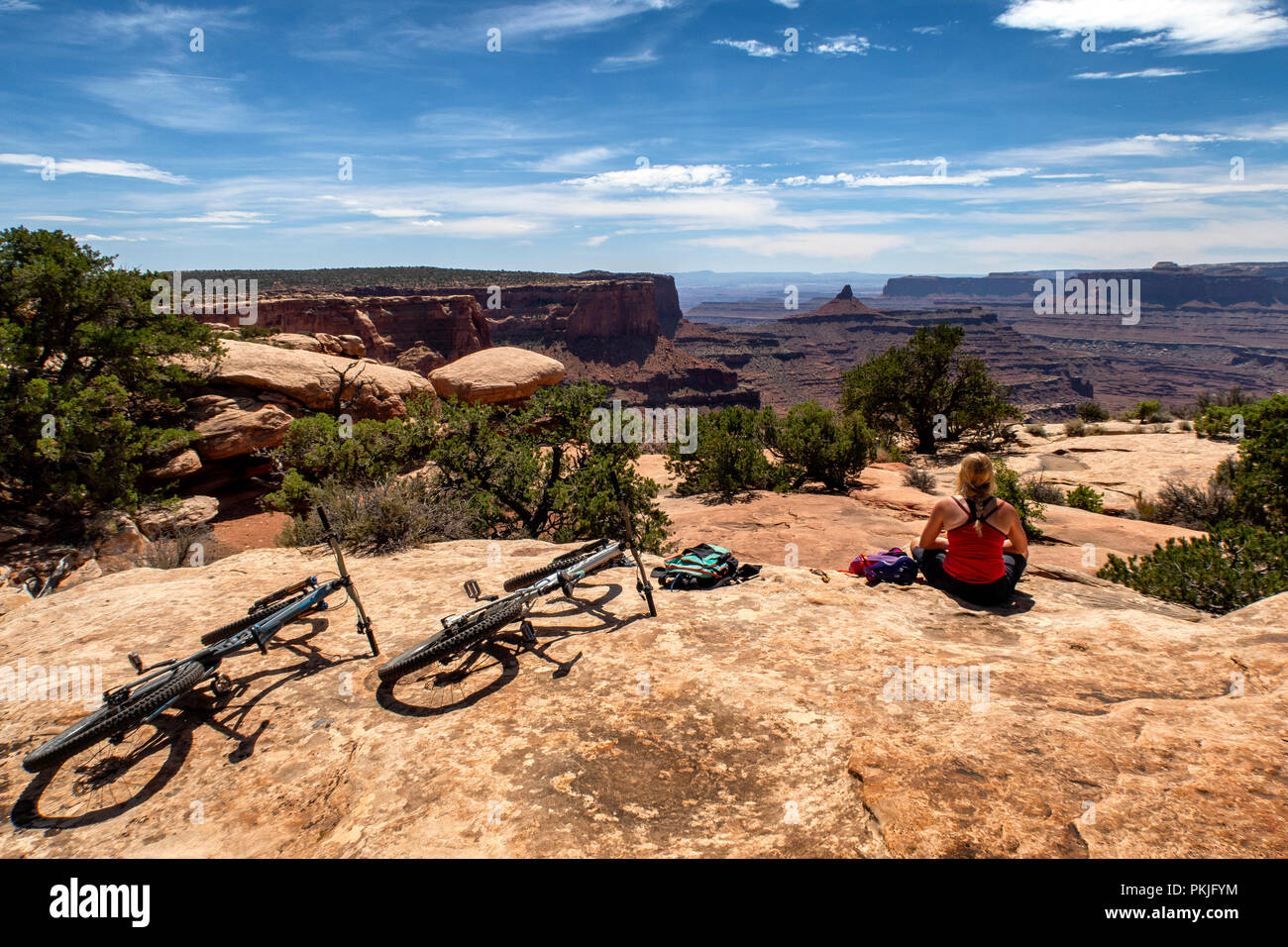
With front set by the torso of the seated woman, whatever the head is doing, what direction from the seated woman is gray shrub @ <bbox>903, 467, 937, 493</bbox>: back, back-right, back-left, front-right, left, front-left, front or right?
front

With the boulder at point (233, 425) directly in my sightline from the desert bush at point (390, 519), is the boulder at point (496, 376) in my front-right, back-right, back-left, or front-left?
front-right

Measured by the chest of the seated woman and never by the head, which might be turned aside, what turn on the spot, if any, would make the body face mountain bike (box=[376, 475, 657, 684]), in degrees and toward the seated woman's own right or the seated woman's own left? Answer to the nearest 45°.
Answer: approximately 135° to the seated woman's own left

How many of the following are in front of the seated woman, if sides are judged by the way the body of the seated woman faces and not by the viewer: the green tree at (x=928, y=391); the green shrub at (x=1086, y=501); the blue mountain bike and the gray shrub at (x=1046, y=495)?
3

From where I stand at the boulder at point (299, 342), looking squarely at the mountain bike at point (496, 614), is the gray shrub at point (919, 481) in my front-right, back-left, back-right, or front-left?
front-left

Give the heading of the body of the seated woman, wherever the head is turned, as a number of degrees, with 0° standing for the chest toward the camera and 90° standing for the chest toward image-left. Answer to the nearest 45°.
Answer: approximately 180°

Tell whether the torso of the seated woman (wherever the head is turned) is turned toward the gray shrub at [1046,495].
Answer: yes

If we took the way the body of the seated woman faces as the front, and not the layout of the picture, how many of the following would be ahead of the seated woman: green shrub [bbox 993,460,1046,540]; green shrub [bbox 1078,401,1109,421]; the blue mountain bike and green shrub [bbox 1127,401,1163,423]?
3

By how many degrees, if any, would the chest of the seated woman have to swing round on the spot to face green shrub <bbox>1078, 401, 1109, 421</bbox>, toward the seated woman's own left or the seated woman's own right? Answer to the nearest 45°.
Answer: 0° — they already face it

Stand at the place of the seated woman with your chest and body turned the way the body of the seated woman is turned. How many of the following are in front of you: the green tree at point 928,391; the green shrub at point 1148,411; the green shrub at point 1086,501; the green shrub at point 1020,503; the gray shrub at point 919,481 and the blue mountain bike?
5

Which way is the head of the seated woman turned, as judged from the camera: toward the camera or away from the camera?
away from the camera

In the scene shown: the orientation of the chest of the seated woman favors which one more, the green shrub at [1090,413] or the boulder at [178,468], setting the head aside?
the green shrub
